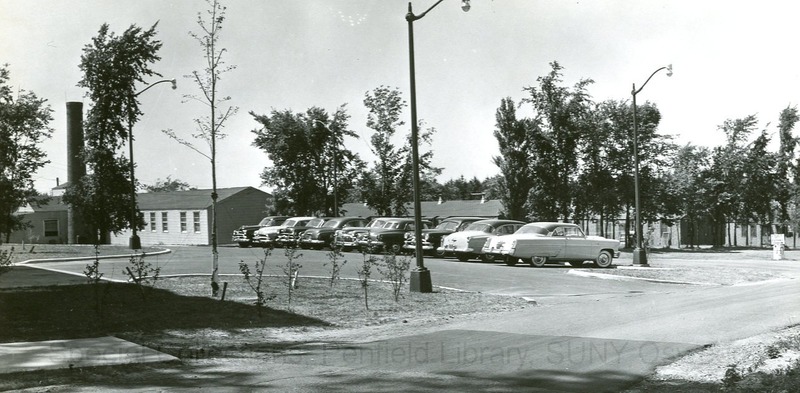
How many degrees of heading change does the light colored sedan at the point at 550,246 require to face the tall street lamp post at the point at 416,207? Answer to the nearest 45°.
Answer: approximately 135° to its right

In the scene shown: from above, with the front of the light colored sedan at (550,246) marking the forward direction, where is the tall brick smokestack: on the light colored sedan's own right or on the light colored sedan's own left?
on the light colored sedan's own left

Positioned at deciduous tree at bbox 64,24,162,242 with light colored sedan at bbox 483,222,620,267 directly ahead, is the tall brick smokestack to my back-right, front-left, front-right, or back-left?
back-left

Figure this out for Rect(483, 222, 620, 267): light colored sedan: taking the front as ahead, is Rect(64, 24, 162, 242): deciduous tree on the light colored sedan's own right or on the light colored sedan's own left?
on the light colored sedan's own left

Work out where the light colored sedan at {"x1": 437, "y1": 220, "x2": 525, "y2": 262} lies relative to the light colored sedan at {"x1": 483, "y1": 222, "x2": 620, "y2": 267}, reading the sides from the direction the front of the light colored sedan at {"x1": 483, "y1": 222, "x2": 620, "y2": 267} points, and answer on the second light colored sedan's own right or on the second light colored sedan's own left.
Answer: on the second light colored sedan's own left

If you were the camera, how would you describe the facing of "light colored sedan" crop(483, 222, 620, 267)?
facing away from the viewer and to the right of the viewer
